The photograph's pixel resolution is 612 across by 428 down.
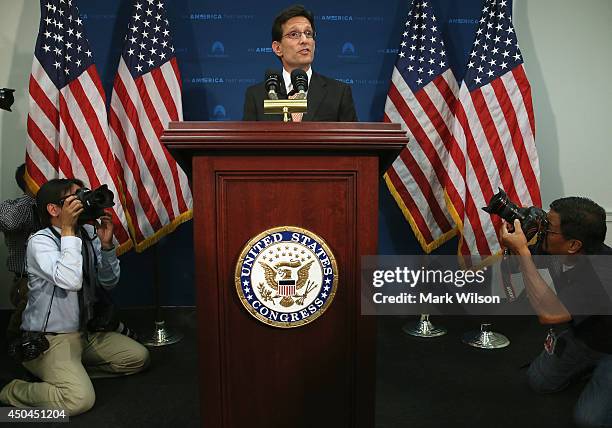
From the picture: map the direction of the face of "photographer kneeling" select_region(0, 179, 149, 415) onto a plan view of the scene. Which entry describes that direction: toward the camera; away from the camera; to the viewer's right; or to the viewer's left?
to the viewer's right

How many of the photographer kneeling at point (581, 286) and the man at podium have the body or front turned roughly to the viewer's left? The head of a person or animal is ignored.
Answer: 1

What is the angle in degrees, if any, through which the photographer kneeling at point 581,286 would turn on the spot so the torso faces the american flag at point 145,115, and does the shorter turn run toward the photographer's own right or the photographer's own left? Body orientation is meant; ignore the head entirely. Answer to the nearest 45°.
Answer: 0° — they already face it

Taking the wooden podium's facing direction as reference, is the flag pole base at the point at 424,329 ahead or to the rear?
to the rear

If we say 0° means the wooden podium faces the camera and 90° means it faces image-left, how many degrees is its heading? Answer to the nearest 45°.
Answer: approximately 0°

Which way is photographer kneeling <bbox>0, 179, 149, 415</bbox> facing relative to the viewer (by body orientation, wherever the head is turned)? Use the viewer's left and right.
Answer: facing to the right of the viewer

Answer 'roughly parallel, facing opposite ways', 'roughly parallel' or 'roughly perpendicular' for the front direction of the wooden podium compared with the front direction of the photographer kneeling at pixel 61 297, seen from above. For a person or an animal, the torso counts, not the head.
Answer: roughly perpendicular

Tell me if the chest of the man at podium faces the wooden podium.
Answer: yes

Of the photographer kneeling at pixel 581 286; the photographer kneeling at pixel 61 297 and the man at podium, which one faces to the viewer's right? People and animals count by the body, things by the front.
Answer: the photographer kneeling at pixel 61 297

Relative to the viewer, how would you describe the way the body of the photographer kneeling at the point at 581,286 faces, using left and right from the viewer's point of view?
facing to the left of the viewer
